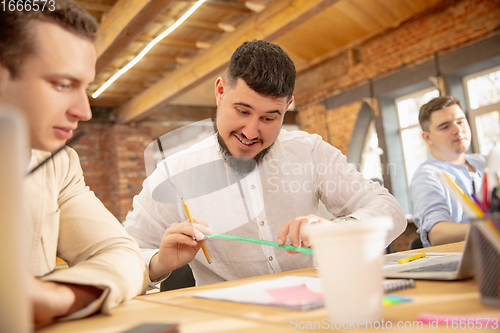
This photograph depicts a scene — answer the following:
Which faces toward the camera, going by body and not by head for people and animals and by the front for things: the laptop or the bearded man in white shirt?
the bearded man in white shirt

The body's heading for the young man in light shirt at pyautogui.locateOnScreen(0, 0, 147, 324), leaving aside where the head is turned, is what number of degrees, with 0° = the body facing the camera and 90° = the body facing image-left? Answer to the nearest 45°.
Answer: approximately 315°

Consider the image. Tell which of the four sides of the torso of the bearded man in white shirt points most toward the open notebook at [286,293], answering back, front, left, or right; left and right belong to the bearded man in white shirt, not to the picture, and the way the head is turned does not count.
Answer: front

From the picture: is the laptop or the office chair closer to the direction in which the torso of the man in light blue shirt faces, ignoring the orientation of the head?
the laptop

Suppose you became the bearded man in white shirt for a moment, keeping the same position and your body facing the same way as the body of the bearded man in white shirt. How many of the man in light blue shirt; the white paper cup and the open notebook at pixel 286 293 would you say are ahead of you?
2

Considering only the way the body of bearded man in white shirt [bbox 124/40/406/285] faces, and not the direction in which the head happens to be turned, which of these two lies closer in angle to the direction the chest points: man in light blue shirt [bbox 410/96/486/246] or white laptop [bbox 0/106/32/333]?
the white laptop

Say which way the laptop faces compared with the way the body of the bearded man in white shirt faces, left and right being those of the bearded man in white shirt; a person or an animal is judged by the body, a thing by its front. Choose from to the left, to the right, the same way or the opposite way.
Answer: to the right

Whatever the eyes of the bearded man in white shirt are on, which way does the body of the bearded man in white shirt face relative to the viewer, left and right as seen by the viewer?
facing the viewer

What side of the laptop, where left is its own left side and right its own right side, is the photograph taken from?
left

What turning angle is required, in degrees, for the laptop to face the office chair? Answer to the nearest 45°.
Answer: approximately 45° to its right

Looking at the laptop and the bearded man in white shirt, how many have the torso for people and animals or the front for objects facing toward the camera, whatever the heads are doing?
1

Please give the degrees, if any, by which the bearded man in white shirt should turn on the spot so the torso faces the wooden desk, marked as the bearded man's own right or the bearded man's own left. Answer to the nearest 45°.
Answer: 0° — they already face it

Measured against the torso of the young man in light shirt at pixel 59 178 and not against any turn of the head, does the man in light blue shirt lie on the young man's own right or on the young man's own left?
on the young man's own left

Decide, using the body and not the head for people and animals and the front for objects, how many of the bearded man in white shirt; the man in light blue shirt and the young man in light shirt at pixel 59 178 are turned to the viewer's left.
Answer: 0
